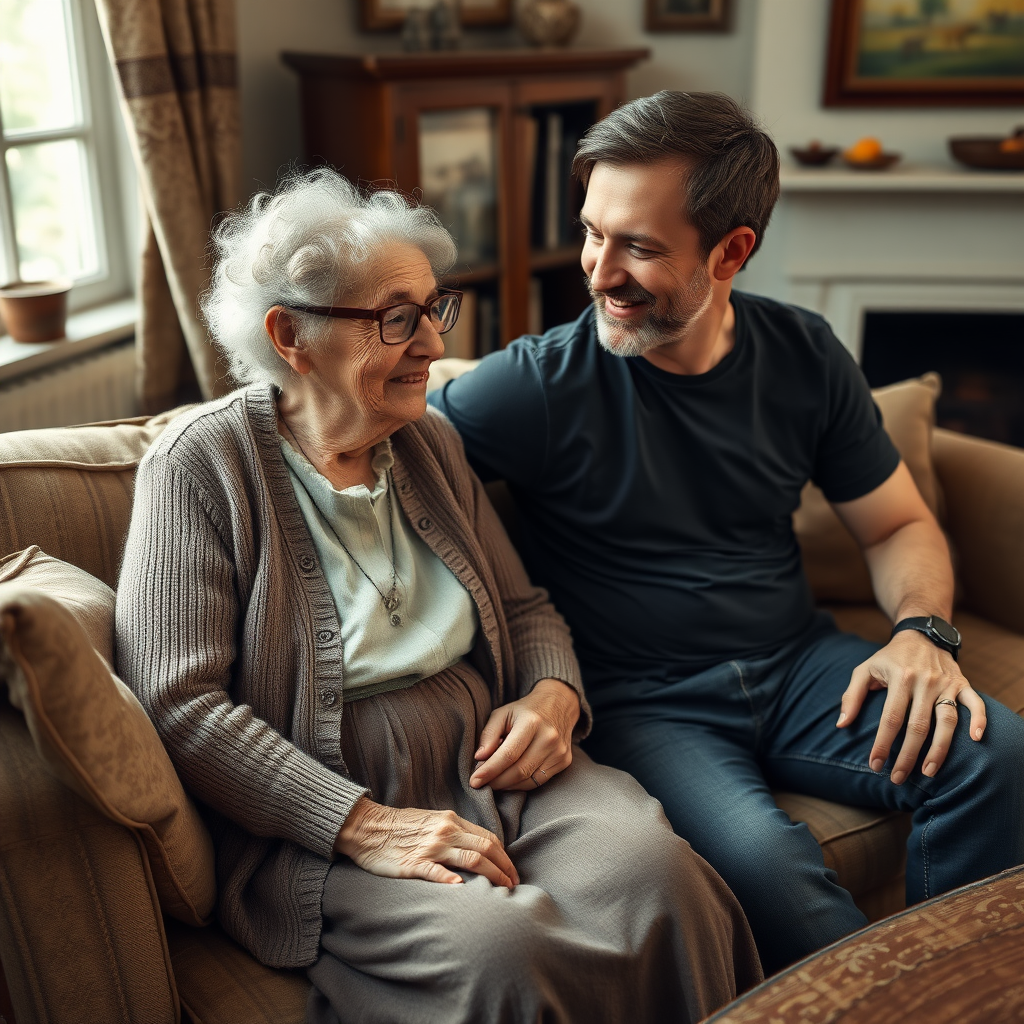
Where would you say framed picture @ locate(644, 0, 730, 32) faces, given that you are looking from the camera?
facing the viewer

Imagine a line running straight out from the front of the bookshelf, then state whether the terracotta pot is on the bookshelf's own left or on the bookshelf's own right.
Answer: on the bookshelf's own right

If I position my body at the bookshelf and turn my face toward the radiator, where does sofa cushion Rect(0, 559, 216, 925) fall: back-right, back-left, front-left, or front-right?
front-left

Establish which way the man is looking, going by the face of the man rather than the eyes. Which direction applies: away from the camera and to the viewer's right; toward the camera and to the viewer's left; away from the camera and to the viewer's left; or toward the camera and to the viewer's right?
toward the camera and to the viewer's left

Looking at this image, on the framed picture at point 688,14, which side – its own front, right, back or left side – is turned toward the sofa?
front

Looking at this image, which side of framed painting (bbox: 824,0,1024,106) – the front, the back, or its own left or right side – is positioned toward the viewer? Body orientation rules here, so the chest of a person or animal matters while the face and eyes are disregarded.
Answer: front

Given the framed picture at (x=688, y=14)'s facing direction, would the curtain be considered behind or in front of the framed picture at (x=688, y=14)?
in front

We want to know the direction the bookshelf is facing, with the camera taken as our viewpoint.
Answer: facing the viewer and to the right of the viewer

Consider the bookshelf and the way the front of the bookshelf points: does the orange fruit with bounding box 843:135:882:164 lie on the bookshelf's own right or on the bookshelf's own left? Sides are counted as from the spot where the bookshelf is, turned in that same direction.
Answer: on the bookshelf's own left

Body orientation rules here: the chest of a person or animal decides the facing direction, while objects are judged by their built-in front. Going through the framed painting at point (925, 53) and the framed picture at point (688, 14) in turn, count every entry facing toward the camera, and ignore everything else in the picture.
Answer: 2

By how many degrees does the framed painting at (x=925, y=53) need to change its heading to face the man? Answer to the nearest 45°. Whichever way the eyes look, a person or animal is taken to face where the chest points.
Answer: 0° — it already faces them

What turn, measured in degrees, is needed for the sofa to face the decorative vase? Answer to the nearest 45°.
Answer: approximately 135° to its left

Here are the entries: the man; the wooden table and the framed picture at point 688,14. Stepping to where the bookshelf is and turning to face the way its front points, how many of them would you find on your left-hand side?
1
